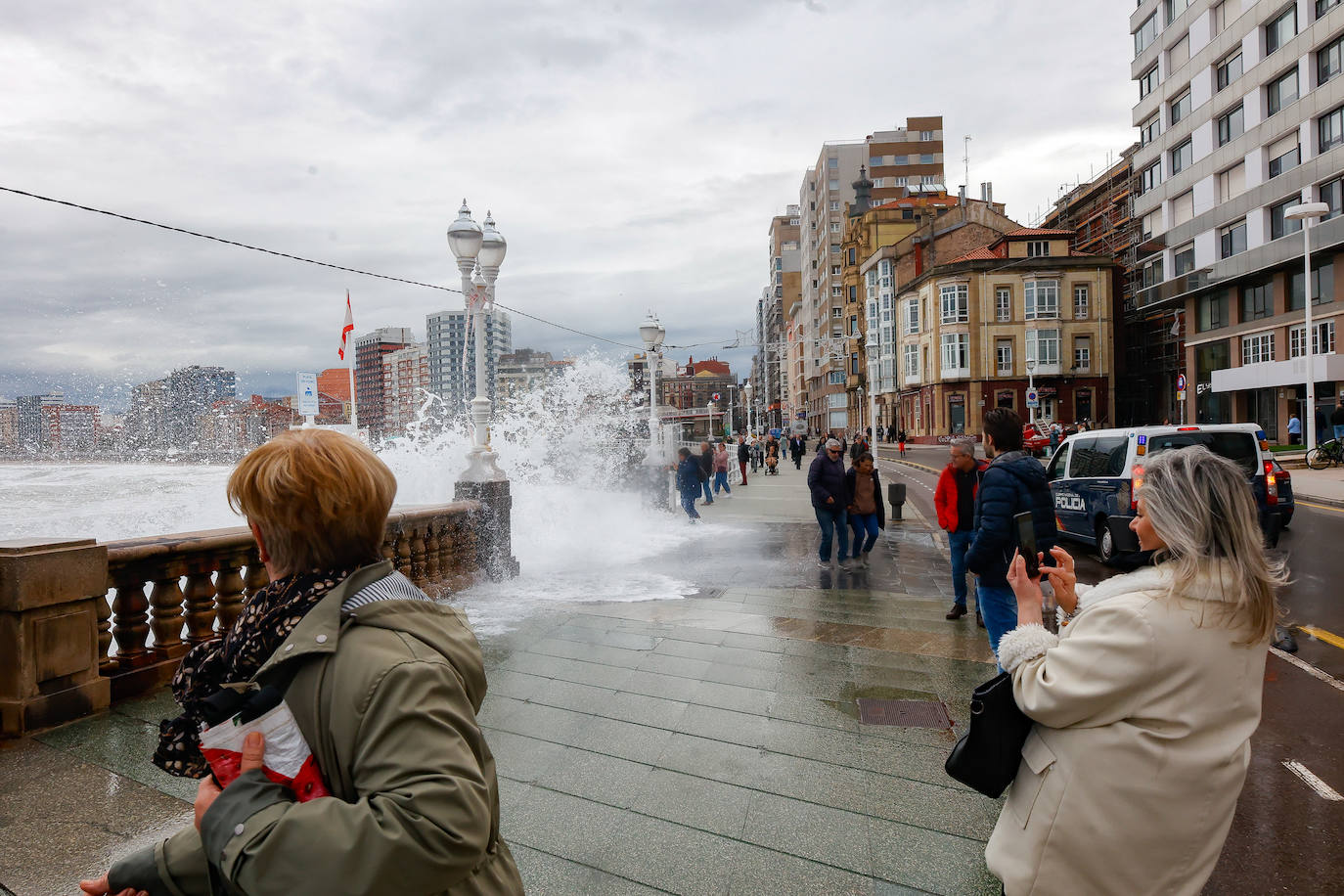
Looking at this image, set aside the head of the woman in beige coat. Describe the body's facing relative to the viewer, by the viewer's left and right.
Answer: facing away from the viewer and to the left of the viewer

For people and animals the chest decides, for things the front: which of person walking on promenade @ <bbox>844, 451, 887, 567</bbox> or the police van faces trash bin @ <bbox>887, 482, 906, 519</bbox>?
the police van

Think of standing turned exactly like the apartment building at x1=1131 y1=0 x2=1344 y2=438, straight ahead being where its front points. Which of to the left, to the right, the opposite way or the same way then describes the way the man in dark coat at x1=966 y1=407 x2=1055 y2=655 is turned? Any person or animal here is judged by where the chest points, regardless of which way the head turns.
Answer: to the right

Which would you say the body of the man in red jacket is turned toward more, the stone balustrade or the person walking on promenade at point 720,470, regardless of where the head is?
the stone balustrade

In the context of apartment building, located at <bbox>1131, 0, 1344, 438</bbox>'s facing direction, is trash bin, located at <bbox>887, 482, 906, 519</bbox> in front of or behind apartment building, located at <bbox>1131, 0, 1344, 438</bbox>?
in front

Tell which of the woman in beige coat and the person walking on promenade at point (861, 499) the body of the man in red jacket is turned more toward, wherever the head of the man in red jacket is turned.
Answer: the woman in beige coat

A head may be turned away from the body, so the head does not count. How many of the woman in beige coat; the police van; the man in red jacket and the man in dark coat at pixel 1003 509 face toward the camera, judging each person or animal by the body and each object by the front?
1

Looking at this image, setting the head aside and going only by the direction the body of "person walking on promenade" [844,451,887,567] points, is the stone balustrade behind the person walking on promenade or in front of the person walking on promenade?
in front

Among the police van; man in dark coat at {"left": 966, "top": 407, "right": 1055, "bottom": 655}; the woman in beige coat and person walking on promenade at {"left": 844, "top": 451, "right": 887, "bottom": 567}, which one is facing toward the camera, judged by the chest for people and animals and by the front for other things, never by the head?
the person walking on promenade

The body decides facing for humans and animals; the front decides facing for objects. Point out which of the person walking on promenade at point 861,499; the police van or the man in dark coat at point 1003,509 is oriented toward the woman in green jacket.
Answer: the person walking on promenade

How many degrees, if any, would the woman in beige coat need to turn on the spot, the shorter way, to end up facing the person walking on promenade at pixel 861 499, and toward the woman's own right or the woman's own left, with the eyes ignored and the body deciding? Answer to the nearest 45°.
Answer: approximately 45° to the woman's own right

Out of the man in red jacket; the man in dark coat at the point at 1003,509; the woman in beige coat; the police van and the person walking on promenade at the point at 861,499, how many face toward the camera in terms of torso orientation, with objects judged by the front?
2

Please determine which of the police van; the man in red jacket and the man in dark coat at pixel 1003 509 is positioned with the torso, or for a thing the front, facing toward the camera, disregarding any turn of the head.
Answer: the man in red jacket

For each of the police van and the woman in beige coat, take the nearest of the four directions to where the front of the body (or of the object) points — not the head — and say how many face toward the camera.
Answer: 0
